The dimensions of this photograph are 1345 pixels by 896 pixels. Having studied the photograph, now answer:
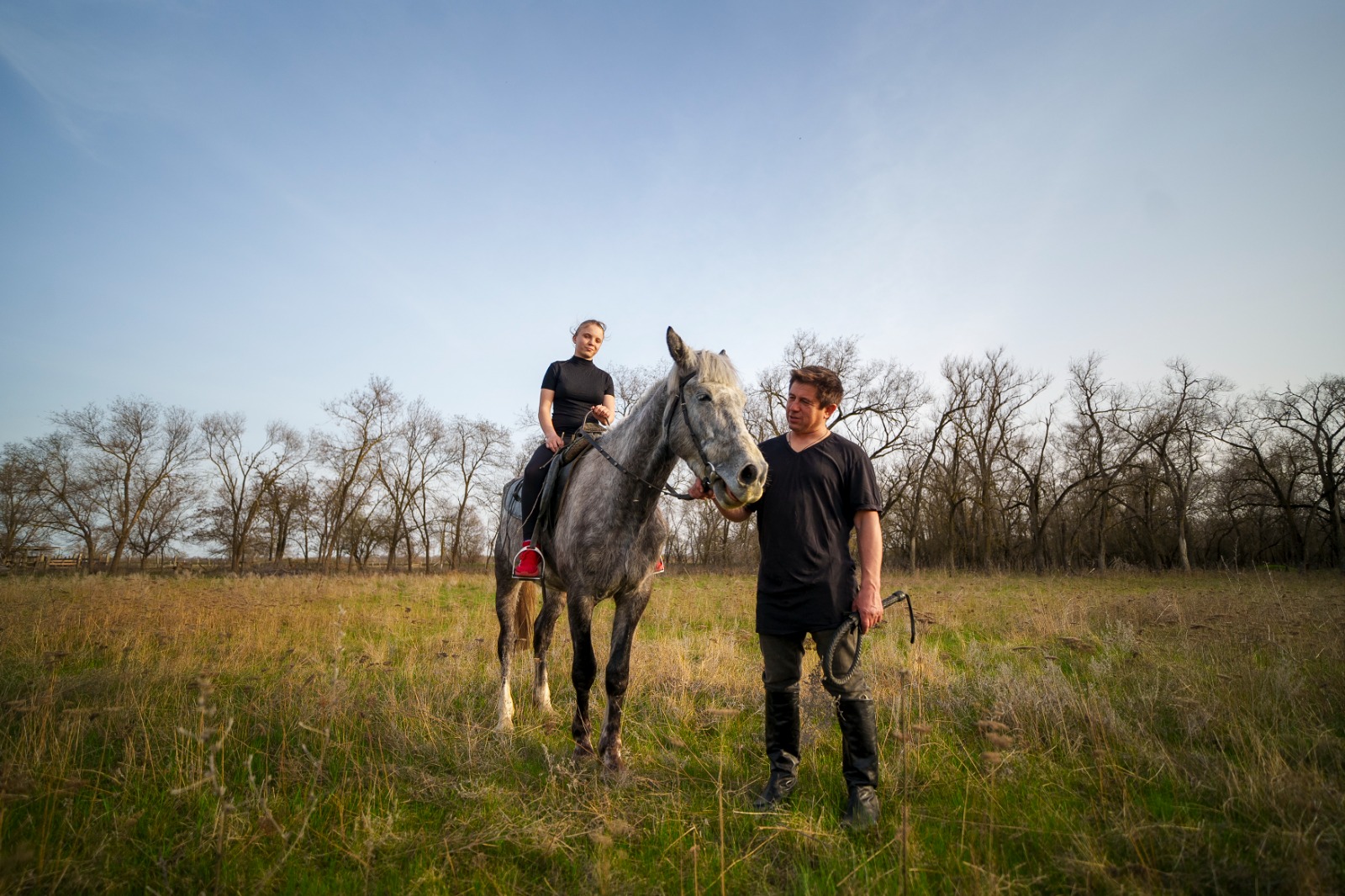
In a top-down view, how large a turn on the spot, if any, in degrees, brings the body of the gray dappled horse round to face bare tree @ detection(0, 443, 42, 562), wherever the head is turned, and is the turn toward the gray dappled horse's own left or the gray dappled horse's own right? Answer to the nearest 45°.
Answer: approximately 180°

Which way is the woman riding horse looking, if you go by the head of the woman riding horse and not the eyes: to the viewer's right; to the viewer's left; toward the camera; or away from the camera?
toward the camera

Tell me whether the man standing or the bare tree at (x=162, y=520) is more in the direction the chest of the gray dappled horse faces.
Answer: the man standing

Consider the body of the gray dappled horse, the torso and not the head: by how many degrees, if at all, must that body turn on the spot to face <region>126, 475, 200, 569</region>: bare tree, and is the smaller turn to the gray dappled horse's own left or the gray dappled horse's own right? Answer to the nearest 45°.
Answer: approximately 180°

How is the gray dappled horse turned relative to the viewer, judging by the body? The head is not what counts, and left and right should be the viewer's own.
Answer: facing the viewer and to the right of the viewer

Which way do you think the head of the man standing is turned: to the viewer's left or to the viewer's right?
to the viewer's left
